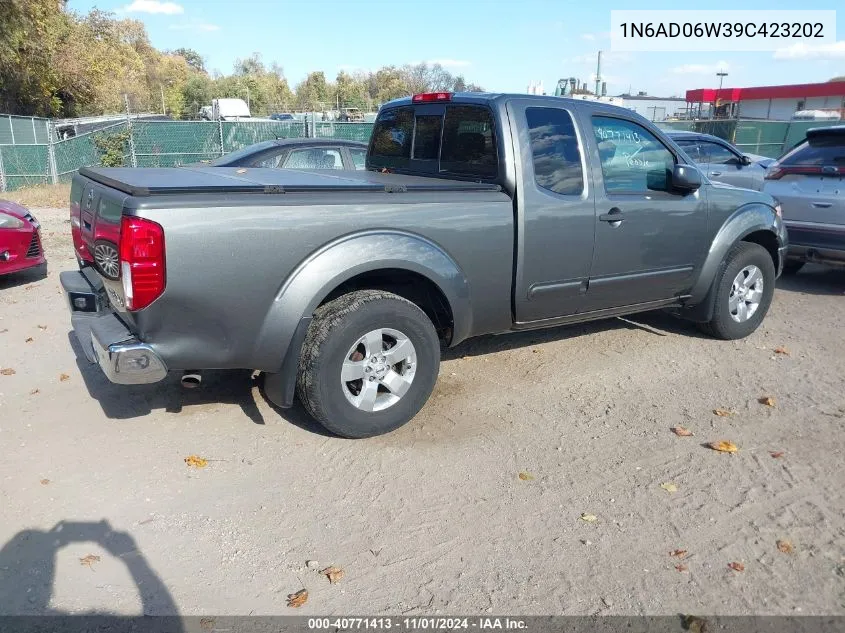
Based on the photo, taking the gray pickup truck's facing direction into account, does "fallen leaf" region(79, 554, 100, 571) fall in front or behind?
behind

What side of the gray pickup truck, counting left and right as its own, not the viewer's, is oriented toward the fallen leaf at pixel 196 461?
back

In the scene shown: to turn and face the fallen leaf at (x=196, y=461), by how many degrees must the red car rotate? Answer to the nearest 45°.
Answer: approximately 45° to its right

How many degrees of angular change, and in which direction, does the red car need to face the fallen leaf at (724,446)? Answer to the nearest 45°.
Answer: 0° — it already faces it

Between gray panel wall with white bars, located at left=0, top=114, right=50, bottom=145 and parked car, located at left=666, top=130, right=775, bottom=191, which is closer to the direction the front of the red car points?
the parked car

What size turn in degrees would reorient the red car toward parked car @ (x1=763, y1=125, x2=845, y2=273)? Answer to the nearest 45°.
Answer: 0° — it already faces it

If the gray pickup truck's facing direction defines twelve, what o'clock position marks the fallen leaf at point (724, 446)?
The fallen leaf is roughly at 2 o'clock from the gray pickup truck.

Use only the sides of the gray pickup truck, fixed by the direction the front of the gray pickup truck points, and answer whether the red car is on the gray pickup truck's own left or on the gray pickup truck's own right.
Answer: on the gray pickup truck's own left

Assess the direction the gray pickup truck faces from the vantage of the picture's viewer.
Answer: facing away from the viewer and to the right of the viewer

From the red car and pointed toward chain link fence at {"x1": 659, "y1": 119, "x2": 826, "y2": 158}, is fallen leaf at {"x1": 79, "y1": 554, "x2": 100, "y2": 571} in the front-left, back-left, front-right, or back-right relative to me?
back-right

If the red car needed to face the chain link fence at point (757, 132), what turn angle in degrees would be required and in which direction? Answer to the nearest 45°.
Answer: approximately 45° to its left
